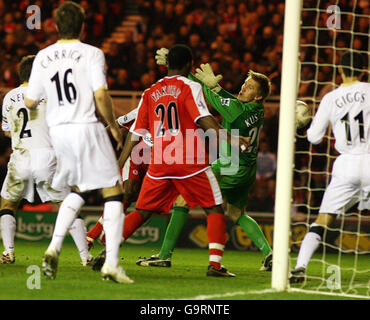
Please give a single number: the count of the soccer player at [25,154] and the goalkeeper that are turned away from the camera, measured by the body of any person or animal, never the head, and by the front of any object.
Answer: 1

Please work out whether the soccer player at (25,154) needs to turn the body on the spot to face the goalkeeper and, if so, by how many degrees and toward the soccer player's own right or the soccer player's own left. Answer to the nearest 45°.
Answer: approximately 90° to the soccer player's own right

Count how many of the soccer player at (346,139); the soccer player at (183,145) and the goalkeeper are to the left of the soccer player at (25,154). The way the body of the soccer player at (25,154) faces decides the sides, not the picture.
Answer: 0

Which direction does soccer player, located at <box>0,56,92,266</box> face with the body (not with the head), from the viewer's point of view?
away from the camera

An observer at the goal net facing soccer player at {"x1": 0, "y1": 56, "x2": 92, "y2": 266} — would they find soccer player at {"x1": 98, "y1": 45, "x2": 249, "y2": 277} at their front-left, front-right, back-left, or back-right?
front-left

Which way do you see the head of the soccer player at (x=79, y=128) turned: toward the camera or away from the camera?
away from the camera

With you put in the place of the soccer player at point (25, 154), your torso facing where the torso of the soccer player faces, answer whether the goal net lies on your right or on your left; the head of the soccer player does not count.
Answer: on your right

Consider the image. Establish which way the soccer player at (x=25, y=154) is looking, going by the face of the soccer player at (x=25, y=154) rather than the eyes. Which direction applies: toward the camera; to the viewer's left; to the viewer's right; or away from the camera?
away from the camera

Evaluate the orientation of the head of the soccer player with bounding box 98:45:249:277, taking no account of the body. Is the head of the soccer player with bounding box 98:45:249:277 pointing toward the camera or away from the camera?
away from the camera

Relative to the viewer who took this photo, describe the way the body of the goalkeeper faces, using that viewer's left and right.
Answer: facing to the left of the viewer

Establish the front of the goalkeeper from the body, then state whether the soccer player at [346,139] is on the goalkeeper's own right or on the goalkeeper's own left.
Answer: on the goalkeeper's own left

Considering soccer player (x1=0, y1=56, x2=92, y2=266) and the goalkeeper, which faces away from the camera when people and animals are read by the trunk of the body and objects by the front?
the soccer player
